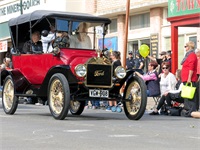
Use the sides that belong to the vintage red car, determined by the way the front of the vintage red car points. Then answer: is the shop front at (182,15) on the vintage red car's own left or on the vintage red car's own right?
on the vintage red car's own left

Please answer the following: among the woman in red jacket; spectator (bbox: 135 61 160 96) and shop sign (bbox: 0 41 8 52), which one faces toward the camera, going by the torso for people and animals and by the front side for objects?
the shop sign

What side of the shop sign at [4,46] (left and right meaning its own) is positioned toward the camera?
front

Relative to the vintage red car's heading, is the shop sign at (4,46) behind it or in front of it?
behind

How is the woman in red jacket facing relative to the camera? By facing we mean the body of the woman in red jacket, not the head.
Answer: to the viewer's left

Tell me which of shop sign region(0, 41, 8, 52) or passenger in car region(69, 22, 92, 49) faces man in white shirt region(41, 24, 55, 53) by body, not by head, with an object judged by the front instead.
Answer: the shop sign

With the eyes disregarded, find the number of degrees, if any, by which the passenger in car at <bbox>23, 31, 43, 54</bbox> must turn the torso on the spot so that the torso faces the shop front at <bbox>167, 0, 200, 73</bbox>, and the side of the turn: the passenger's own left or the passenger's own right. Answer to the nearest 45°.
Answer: approximately 90° to the passenger's own left

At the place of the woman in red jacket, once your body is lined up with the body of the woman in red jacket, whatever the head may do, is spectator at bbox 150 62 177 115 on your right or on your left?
on your right
